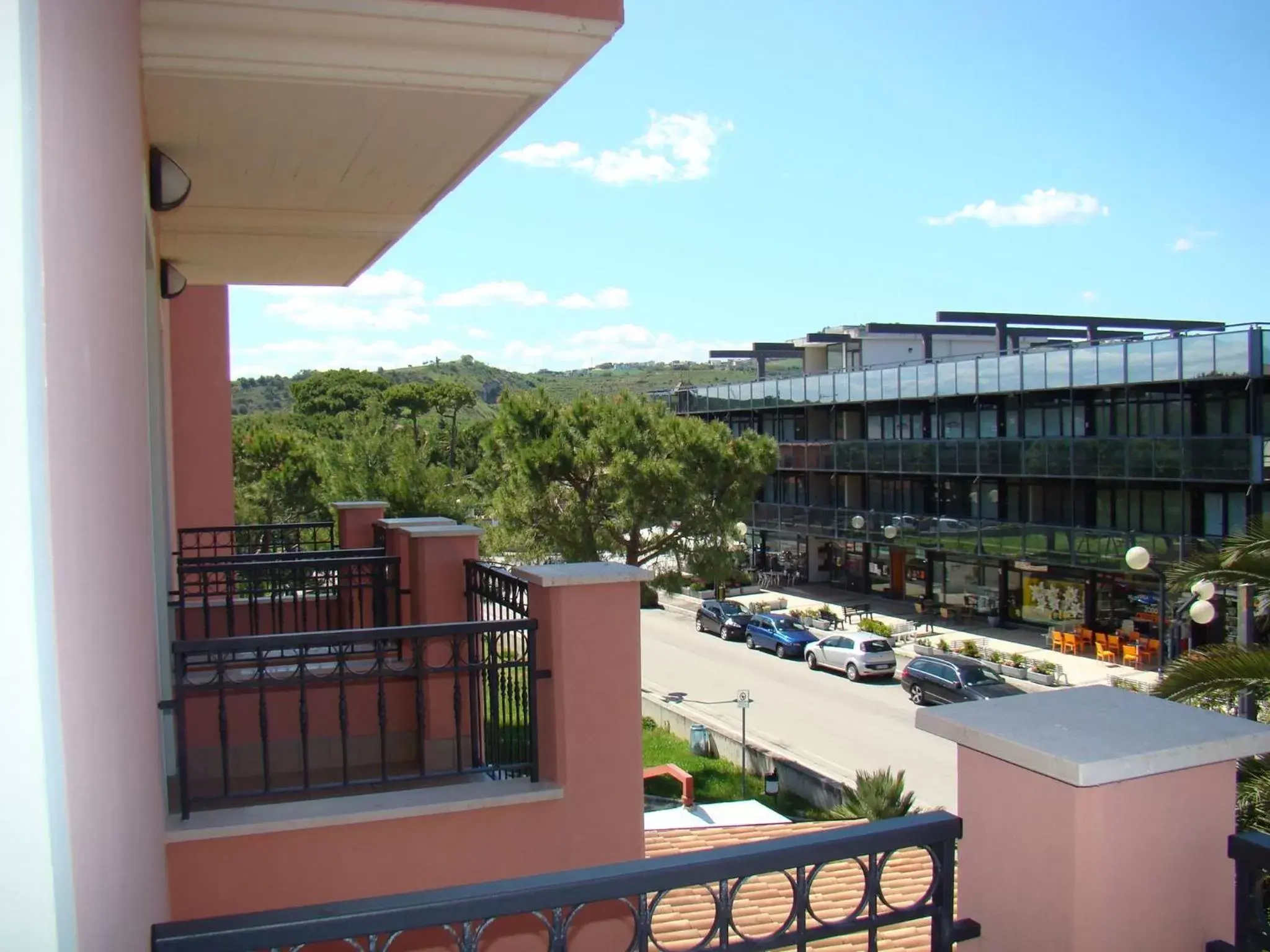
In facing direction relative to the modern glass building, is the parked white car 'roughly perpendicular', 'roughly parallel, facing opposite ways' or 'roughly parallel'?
roughly perpendicular

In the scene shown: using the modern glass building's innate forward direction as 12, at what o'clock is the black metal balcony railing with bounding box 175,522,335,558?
The black metal balcony railing is roughly at 11 o'clock from the modern glass building.

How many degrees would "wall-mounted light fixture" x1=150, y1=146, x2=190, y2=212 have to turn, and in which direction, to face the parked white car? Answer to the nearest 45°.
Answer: approximately 45° to its left

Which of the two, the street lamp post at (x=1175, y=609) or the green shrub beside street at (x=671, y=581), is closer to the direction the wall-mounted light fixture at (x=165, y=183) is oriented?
the street lamp post

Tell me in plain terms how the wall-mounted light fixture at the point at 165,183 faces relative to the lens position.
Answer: facing to the right of the viewer

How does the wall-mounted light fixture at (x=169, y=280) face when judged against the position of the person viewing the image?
facing to the right of the viewer

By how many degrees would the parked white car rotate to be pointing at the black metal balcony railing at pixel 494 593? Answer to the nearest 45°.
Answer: approximately 135° to its left

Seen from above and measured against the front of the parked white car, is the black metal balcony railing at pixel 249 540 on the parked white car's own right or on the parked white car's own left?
on the parked white car's own left

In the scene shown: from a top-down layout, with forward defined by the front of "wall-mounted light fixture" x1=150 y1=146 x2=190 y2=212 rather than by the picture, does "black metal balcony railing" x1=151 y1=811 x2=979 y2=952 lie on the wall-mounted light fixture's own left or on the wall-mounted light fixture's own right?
on the wall-mounted light fixture's own right

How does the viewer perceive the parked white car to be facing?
facing away from the viewer and to the left of the viewer
